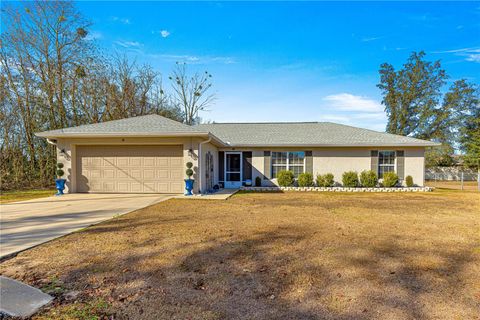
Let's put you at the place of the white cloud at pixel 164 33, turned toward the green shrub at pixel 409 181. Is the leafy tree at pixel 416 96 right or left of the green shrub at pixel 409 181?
left

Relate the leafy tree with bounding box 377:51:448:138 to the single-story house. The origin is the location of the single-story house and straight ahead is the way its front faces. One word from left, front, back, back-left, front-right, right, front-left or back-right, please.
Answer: back-left

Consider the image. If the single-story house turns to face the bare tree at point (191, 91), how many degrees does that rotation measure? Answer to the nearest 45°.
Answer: approximately 180°

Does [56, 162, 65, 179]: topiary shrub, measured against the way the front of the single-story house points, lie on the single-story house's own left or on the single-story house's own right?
on the single-story house's own right

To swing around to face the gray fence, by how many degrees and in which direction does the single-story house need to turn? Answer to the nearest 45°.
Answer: approximately 135° to its left

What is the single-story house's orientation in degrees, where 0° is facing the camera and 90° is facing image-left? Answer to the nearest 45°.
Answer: approximately 0°

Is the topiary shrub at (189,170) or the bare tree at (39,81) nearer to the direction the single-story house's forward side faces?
the topiary shrub

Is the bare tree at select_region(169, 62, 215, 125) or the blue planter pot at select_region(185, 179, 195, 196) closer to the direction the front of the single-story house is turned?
the blue planter pot

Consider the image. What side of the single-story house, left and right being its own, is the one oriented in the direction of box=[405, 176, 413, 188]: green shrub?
left

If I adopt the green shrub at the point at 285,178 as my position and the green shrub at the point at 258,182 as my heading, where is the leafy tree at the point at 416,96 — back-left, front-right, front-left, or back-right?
back-right
